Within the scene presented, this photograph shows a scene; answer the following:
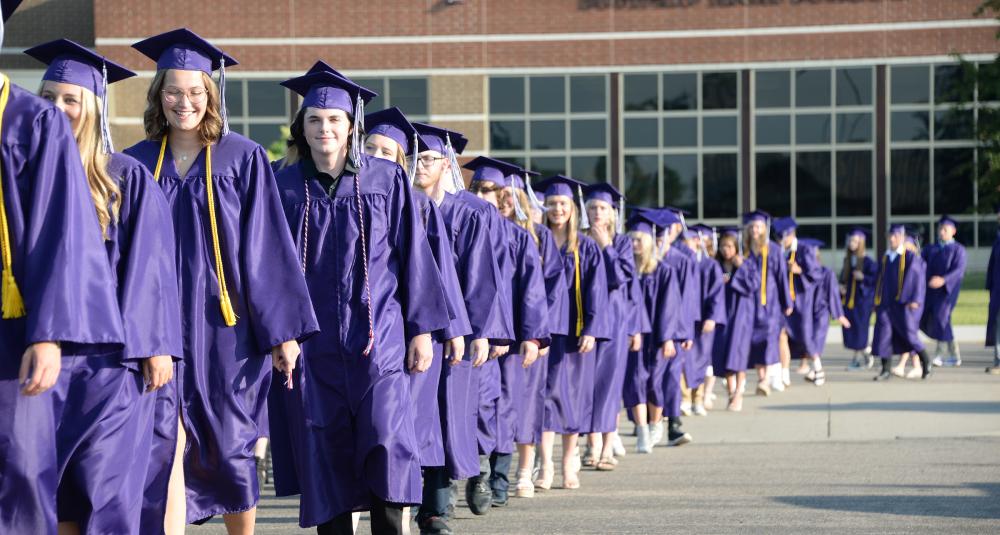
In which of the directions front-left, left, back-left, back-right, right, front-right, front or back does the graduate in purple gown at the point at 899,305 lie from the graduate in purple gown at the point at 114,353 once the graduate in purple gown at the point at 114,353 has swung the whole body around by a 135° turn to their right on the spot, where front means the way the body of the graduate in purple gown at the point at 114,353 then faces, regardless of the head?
front-right

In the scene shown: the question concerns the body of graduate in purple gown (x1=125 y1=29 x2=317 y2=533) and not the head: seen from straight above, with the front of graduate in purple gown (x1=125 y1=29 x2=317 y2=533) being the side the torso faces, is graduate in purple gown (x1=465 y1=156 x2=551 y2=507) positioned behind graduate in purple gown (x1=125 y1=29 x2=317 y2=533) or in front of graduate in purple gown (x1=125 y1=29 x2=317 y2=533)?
behind

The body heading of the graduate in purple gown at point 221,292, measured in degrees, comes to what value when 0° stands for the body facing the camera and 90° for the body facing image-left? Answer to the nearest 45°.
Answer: approximately 0°

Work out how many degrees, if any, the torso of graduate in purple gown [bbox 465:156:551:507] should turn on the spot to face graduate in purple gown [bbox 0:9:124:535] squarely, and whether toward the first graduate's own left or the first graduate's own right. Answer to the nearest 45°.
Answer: approximately 45° to the first graduate's own left
